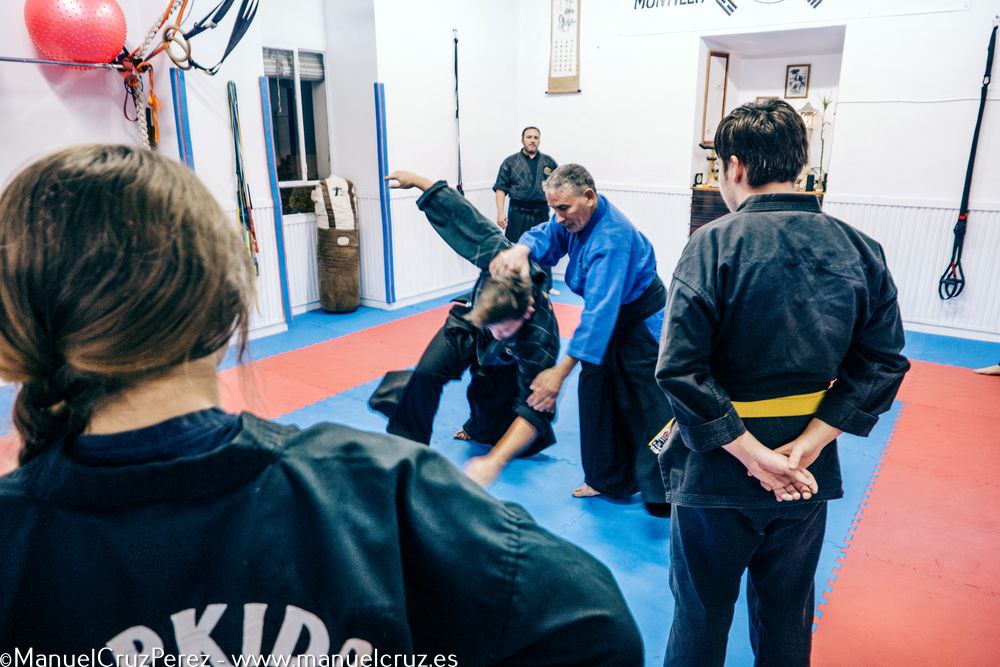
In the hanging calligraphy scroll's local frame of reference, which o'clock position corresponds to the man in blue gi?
The man in blue gi is roughly at 12 o'clock from the hanging calligraphy scroll.

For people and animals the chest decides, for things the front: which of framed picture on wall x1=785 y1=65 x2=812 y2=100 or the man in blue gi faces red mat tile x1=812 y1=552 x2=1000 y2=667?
the framed picture on wall

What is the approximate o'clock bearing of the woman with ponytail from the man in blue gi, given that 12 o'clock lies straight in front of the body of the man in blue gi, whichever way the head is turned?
The woman with ponytail is roughly at 11 o'clock from the man in blue gi.

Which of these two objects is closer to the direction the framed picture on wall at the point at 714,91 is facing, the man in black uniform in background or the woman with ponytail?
the woman with ponytail

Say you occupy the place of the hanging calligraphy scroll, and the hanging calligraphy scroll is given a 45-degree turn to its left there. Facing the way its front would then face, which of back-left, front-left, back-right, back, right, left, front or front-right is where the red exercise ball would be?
right

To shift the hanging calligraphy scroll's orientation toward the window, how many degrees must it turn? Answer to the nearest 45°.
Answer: approximately 45° to its right

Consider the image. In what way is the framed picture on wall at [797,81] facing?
toward the camera

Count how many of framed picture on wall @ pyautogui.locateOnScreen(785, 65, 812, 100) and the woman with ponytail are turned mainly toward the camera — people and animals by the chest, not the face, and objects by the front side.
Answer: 1

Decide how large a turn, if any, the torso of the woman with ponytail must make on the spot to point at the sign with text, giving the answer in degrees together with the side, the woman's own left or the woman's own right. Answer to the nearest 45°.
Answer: approximately 45° to the woman's own right

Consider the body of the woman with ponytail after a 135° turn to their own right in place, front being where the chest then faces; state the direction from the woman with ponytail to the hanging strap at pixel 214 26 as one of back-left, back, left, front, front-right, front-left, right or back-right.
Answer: back-left

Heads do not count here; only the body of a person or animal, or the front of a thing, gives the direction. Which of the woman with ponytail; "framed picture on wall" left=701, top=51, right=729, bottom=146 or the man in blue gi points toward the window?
the woman with ponytail

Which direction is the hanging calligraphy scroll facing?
toward the camera

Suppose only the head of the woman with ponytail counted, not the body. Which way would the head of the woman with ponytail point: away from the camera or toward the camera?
away from the camera

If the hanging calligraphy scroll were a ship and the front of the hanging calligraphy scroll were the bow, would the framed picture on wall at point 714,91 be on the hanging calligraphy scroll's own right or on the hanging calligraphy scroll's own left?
on the hanging calligraphy scroll's own left

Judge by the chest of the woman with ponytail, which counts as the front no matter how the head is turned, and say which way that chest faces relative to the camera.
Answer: away from the camera

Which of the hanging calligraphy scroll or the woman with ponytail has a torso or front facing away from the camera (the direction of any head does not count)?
the woman with ponytail
